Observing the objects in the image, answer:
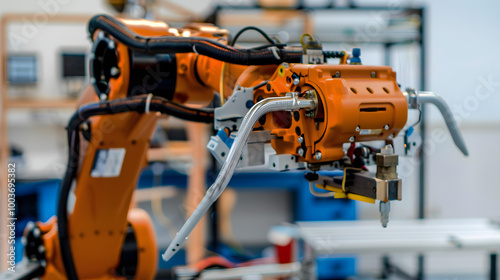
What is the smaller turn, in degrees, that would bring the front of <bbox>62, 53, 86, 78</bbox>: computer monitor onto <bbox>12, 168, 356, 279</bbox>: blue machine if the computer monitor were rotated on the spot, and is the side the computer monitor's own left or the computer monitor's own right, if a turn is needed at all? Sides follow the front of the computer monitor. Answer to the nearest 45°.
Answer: approximately 45° to the computer monitor's own left

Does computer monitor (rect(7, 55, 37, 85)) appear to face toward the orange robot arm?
yes

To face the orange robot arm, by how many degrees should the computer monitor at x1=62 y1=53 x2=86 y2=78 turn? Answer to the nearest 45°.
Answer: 0° — it already faces it

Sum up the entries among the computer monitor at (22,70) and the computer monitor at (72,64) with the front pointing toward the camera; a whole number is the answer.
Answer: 2
